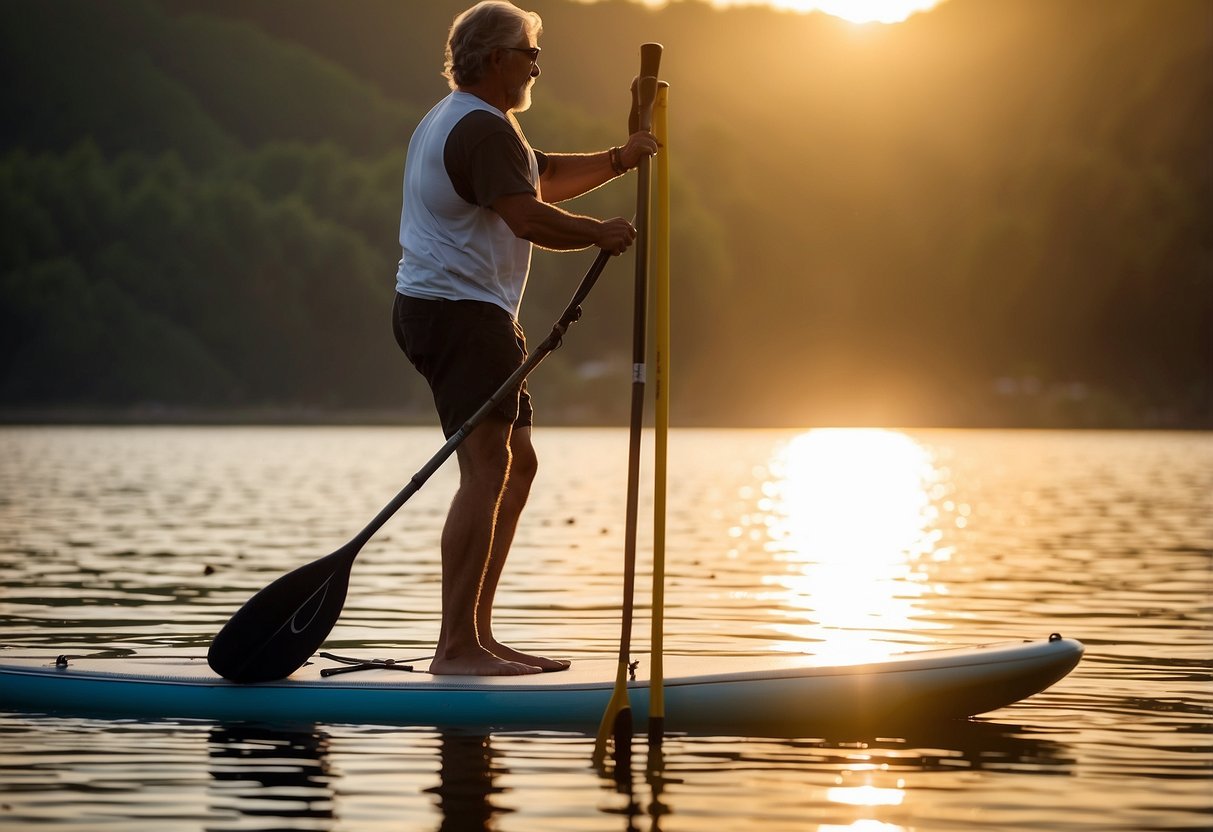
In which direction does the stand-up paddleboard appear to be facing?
to the viewer's right

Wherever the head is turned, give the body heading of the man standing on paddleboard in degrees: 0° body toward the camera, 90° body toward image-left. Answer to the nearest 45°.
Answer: approximately 270°

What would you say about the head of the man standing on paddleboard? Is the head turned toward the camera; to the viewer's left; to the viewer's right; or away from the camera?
to the viewer's right
